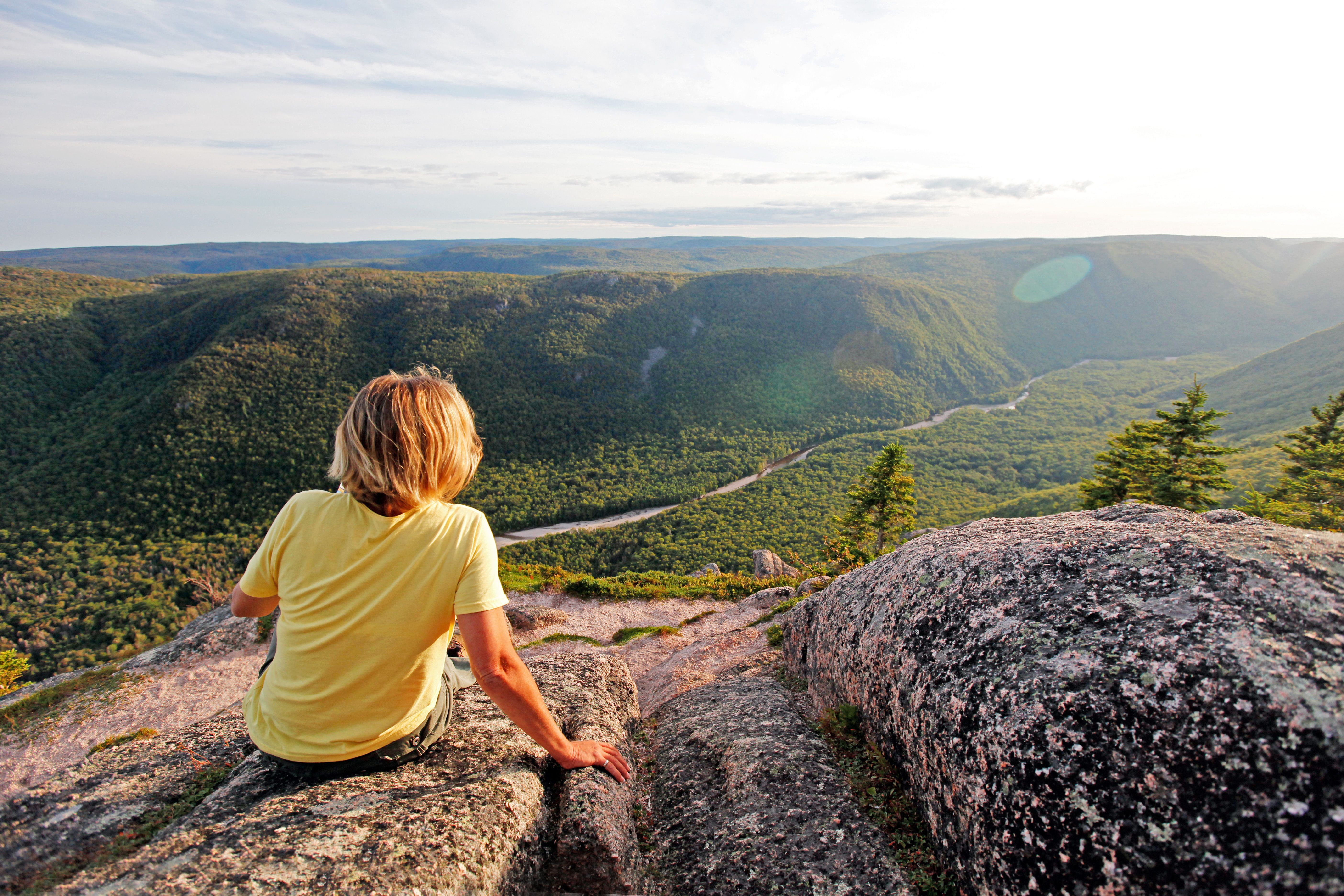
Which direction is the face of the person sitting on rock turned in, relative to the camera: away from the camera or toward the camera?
away from the camera

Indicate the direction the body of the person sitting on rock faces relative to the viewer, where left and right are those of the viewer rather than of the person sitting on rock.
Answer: facing away from the viewer

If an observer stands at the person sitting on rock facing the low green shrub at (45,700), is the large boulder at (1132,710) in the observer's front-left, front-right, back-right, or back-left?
back-right

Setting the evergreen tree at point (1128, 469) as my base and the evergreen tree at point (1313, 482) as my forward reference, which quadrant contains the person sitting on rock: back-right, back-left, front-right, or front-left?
back-right

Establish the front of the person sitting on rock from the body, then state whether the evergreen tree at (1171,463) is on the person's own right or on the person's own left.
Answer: on the person's own right

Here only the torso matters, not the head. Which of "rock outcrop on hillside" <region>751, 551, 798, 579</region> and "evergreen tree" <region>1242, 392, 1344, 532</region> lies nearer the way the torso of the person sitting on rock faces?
the rock outcrop on hillside

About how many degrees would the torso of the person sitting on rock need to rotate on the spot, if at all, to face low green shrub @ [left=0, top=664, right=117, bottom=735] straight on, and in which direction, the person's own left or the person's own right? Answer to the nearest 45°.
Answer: approximately 45° to the person's own left

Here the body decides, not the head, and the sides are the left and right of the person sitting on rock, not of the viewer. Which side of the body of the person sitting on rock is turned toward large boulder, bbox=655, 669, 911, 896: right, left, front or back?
right

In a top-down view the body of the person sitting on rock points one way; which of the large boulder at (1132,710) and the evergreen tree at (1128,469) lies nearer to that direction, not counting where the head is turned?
the evergreen tree
